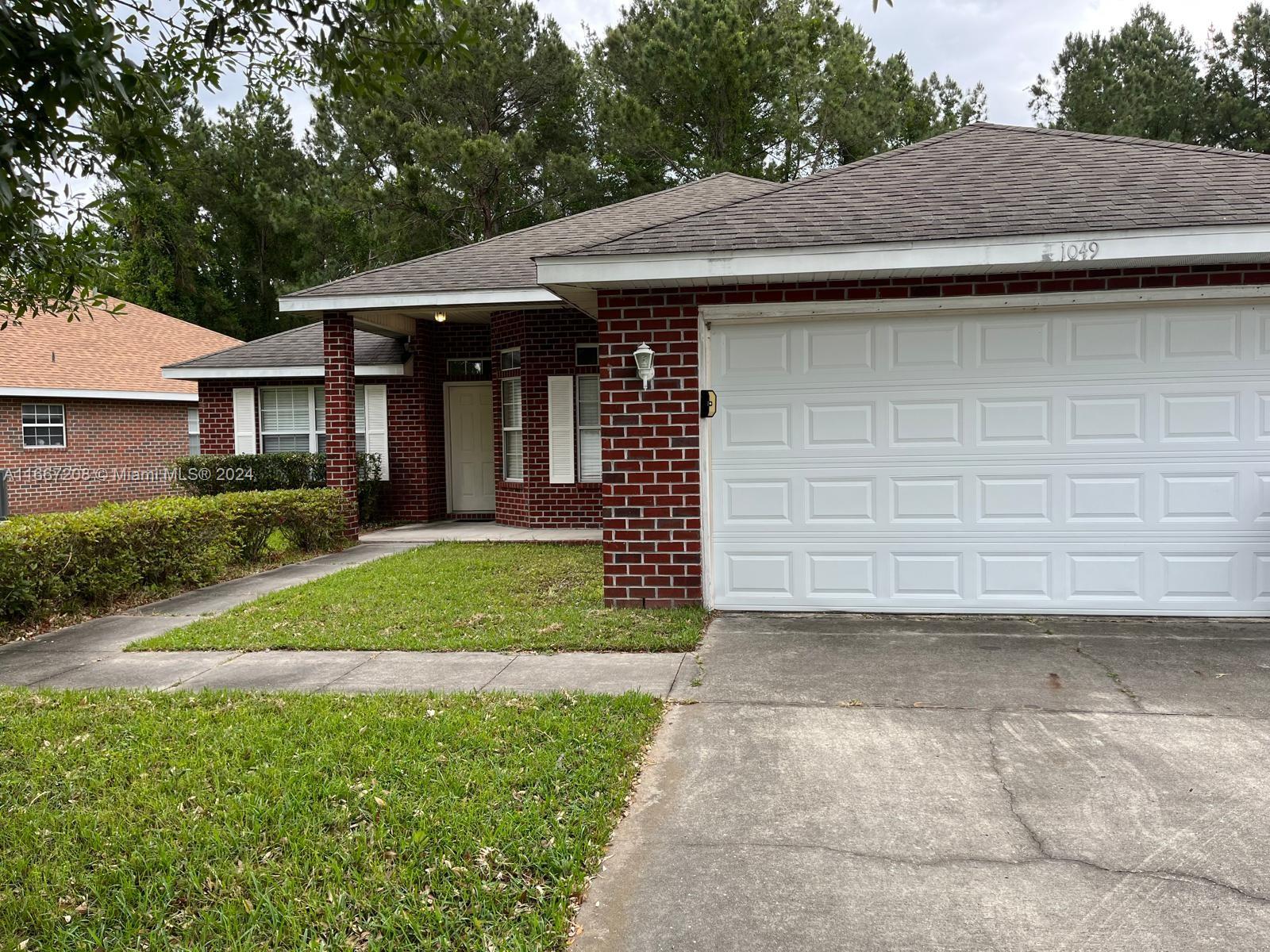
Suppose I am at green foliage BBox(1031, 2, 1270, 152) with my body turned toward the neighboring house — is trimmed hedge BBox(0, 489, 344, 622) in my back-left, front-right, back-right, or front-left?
front-left

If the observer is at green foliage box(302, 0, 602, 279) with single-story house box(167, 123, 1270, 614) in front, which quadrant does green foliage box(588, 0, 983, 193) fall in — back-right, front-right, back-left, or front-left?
front-left

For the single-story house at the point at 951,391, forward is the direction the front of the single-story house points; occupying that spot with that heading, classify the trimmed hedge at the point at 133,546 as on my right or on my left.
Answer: on my right

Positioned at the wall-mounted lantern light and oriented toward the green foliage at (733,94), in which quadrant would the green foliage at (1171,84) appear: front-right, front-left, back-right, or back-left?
front-right

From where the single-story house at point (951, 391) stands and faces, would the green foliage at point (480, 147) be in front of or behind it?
behind

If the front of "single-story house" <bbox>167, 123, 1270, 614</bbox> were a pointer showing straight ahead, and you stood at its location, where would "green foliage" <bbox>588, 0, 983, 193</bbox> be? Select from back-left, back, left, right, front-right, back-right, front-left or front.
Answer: back

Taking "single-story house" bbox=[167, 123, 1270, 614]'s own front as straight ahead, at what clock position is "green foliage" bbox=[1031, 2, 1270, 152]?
The green foliage is roughly at 7 o'clock from the single-story house.

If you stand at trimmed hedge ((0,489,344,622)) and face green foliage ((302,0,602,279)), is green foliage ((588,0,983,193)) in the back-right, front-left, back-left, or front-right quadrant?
front-right

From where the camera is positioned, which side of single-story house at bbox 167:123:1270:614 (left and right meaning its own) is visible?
front

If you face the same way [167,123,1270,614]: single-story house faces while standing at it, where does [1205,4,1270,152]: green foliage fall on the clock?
The green foliage is roughly at 7 o'clock from the single-story house.
